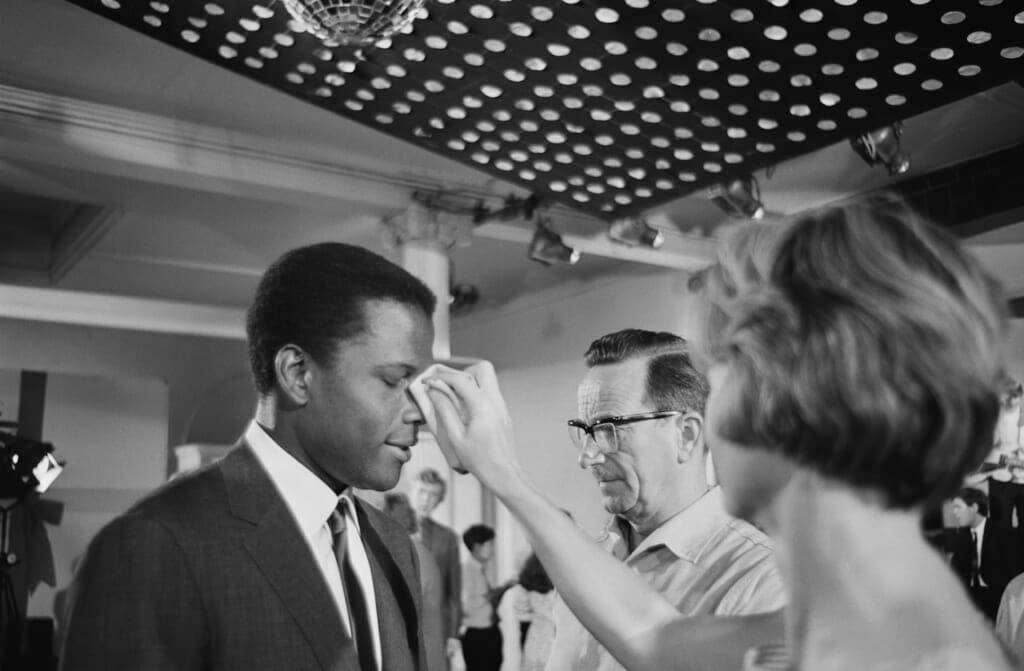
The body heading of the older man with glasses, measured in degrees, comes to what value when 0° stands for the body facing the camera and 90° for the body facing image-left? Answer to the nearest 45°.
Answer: approximately 45°

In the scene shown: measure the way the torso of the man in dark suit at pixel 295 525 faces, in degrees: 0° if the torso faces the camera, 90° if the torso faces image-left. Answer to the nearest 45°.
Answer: approximately 315°

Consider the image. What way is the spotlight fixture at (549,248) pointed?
to the viewer's right

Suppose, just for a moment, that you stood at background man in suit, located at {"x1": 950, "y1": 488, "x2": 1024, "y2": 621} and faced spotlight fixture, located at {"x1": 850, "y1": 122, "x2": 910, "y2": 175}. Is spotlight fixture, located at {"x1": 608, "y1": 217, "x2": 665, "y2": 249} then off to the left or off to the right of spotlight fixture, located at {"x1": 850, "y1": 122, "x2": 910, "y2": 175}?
right

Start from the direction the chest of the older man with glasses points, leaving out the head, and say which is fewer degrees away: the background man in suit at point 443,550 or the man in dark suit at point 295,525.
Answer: the man in dark suit
